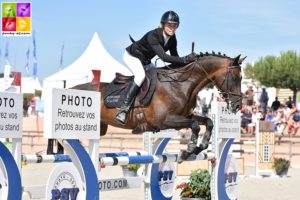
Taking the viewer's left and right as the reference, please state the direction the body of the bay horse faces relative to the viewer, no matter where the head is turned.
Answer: facing to the right of the viewer

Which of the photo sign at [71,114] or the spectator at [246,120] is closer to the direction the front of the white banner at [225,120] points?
the photo sign

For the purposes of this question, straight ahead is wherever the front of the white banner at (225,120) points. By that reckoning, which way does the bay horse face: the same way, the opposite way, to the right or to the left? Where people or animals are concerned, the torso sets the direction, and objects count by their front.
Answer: to the left

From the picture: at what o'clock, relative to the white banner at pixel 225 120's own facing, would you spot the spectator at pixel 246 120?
The spectator is roughly at 6 o'clock from the white banner.

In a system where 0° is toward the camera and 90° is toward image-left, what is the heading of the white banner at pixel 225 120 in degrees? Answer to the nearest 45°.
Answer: approximately 0°

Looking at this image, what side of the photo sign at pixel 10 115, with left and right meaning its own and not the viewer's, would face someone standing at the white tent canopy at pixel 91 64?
back

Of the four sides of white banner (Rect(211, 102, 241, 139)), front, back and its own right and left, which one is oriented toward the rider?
right

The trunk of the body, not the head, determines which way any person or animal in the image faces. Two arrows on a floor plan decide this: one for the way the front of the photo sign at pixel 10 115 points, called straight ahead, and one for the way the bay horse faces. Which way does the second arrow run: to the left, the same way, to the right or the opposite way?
to the left

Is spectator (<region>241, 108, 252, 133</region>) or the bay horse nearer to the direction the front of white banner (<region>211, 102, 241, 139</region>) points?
the bay horse

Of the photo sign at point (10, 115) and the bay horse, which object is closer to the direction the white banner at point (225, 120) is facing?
the photo sign
